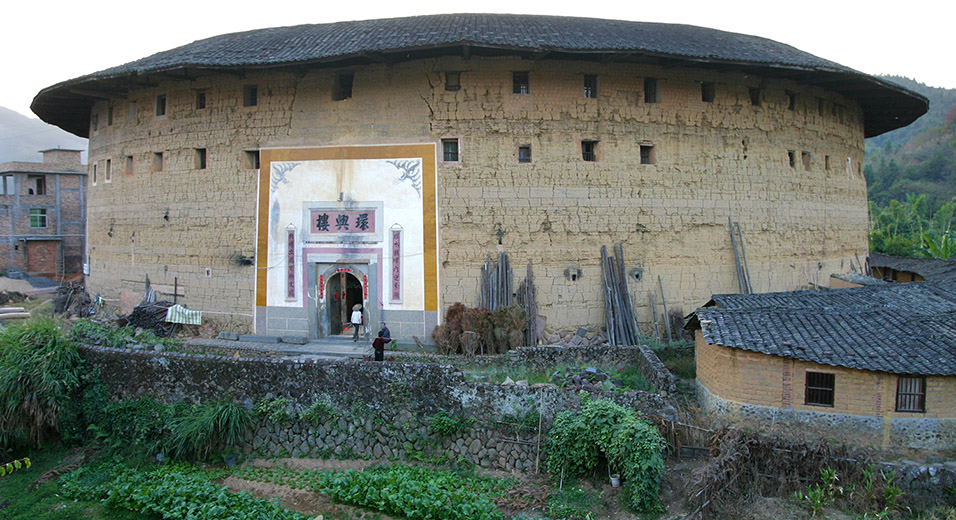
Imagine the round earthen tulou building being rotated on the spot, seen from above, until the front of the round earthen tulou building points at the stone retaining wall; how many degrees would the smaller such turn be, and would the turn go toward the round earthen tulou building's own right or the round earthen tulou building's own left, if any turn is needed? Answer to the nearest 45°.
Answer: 0° — it already faces it

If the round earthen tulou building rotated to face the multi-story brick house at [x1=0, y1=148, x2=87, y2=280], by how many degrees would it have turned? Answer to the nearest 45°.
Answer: approximately 135° to its right

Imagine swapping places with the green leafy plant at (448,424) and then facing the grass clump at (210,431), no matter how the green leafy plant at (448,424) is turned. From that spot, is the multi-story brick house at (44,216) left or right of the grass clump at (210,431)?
right

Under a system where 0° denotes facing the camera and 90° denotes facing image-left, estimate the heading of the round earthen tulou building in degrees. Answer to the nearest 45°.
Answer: approximately 0°

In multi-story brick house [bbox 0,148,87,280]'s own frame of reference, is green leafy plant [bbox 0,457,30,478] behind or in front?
in front

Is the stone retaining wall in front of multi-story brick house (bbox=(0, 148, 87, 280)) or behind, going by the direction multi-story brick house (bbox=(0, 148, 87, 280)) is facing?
in front

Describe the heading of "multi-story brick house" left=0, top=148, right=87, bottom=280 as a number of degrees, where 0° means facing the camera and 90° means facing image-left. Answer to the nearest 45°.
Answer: approximately 0°

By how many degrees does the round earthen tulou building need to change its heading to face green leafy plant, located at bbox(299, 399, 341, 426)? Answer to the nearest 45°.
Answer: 0° — it already faces it

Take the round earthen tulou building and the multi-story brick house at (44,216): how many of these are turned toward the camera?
2
